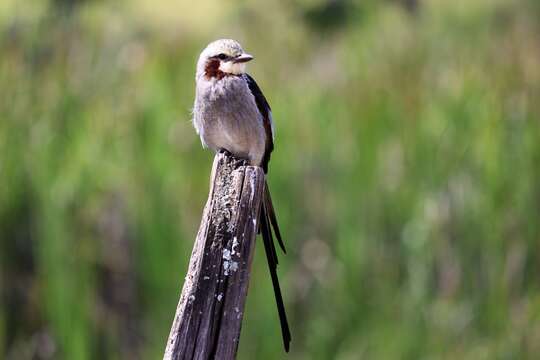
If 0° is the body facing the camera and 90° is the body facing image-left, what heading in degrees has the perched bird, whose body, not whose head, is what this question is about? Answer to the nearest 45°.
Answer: approximately 45°
